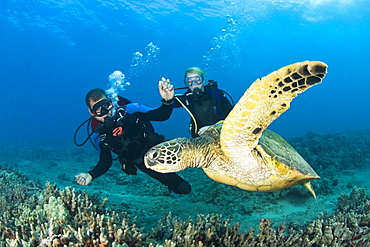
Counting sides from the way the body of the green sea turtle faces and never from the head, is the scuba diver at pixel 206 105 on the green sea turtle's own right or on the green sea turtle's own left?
on the green sea turtle's own right

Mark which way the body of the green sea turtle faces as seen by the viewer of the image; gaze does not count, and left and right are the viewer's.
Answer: facing to the left of the viewer
